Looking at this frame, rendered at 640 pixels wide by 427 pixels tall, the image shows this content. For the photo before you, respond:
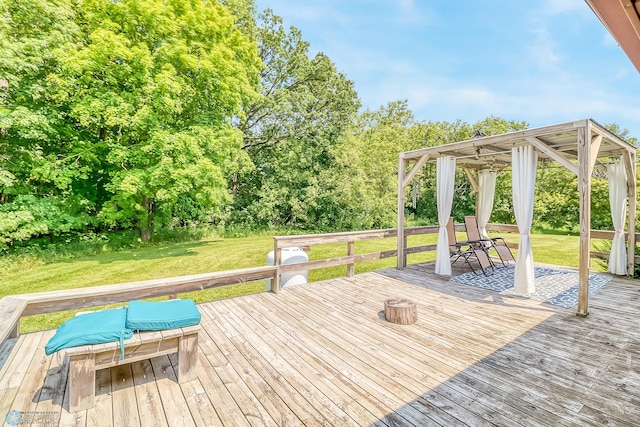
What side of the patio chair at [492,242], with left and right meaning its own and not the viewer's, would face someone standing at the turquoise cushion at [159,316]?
right

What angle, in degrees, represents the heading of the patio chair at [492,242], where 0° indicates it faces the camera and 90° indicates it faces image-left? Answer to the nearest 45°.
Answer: approximately 315°

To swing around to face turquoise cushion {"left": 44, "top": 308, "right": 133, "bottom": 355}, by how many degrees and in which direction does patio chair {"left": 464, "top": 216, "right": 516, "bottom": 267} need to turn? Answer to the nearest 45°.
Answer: approximately 45° to its right

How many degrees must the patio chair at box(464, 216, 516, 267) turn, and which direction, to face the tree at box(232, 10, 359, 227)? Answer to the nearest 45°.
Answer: approximately 180°

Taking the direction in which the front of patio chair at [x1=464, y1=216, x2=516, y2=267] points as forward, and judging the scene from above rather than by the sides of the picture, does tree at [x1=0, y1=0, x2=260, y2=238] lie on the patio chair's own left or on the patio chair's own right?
on the patio chair's own right

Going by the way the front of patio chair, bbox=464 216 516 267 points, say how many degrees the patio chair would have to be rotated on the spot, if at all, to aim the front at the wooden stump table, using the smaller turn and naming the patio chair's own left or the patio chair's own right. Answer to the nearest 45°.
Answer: approximately 45° to the patio chair's own right

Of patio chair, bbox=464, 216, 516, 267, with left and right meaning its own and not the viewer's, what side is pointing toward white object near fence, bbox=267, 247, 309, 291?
right

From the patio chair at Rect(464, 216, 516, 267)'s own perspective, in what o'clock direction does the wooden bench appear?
The wooden bench is roughly at 2 o'clock from the patio chair.
